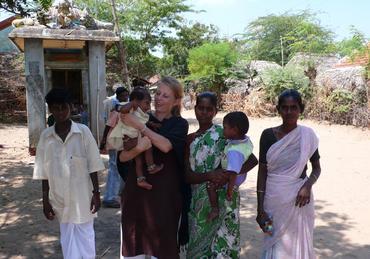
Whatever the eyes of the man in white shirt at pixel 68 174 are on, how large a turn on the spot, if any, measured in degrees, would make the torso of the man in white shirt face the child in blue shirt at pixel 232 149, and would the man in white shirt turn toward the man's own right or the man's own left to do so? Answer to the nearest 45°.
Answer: approximately 45° to the man's own left

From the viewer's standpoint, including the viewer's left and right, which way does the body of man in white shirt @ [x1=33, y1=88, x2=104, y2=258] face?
facing the viewer

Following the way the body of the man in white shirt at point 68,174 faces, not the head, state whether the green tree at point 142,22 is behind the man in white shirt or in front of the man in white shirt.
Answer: behind

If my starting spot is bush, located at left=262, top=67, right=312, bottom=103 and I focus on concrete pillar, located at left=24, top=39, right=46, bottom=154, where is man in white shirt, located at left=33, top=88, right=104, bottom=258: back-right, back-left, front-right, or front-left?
front-left

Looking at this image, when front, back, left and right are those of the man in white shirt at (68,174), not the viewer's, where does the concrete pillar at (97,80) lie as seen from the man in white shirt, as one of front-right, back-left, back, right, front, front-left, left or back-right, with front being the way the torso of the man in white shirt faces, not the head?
back

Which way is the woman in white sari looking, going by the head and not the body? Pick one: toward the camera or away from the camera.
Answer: toward the camera

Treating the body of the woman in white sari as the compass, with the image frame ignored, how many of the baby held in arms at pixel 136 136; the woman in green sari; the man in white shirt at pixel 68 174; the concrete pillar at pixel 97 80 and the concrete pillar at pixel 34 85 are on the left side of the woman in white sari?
0

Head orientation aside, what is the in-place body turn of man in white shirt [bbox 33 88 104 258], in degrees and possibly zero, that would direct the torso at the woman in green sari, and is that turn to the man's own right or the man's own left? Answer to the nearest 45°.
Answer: approximately 45° to the man's own left

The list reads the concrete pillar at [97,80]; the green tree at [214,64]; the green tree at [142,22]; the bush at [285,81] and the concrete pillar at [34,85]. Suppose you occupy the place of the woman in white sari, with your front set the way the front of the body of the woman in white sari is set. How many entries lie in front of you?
0

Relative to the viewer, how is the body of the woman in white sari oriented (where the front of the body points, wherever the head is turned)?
toward the camera

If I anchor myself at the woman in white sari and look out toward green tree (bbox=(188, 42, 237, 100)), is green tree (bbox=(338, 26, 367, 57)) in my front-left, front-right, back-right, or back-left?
front-right
